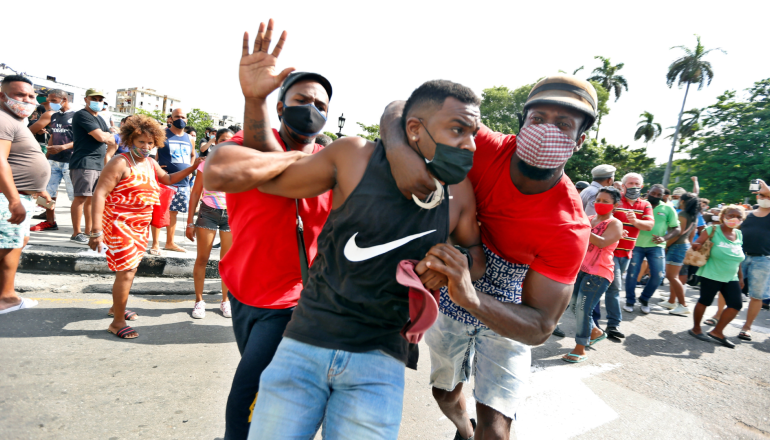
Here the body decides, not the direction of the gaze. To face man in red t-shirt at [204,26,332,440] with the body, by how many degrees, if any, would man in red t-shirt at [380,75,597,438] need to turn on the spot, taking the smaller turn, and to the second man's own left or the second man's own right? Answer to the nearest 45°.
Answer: approximately 45° to the second man's own right

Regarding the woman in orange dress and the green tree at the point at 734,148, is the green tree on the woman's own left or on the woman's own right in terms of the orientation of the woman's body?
on the woman's own left

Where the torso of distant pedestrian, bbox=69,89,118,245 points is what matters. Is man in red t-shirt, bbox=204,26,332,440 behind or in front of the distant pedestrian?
in front

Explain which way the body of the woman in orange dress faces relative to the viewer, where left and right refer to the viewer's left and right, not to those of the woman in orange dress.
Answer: facing the viewer and to the right of the viewer

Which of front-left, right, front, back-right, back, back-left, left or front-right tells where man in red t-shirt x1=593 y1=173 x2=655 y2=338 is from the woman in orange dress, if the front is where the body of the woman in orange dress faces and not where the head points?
front-left

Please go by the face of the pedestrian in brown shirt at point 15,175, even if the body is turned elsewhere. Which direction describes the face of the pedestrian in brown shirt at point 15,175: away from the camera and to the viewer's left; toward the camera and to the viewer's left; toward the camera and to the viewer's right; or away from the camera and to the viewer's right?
toward the camera and to the viewer's right

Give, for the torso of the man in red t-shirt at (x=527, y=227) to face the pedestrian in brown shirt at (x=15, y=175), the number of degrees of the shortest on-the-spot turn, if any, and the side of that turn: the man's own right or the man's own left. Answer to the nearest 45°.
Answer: approximately 45° to the man's own right

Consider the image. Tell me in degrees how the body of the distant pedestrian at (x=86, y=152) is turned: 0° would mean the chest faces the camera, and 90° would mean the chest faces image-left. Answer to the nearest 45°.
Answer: approximately 315°

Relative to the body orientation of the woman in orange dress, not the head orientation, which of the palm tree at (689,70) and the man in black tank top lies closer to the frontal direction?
the man in black tank top

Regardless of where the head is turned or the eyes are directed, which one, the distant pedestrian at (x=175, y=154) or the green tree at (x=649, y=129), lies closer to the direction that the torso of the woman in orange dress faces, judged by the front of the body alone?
the green tree

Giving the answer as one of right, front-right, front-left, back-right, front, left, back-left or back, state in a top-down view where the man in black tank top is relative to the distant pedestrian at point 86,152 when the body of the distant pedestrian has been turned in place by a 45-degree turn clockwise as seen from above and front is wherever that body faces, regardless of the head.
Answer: front

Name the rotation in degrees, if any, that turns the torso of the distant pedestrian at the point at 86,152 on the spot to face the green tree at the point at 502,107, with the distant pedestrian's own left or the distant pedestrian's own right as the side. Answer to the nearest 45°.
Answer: approximately 90° to the distant pedestrian's own left
